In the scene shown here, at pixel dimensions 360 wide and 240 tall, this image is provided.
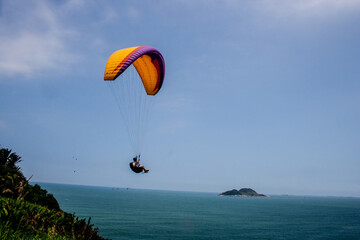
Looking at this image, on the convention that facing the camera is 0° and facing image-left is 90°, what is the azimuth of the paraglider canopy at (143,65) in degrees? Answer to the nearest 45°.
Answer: approximately 315°
